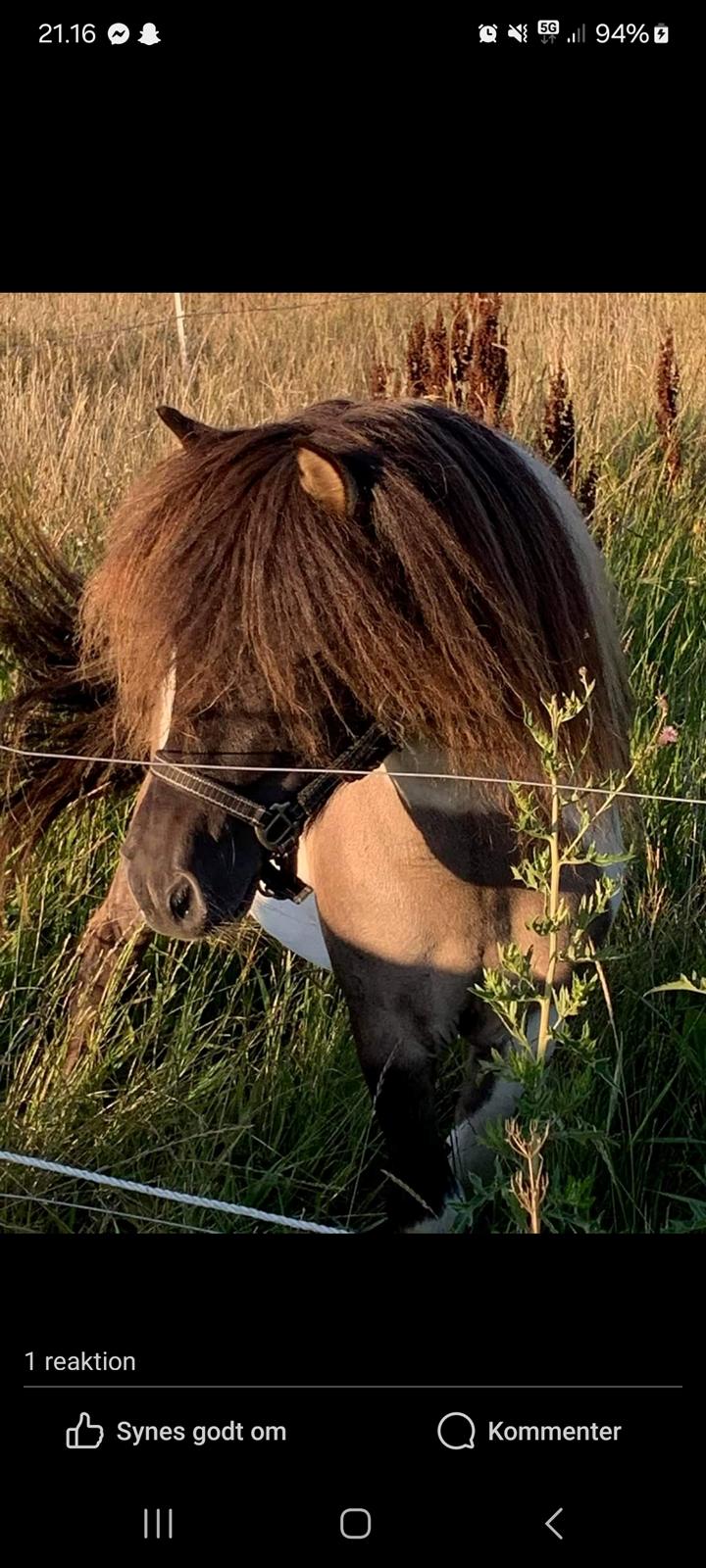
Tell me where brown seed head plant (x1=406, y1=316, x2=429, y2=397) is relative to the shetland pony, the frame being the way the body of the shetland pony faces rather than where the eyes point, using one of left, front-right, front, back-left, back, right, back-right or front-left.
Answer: back-right

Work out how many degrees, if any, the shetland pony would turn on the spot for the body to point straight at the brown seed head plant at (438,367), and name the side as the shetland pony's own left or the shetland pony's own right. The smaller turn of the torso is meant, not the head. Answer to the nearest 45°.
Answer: approximately 135° to the shetland pony's own right

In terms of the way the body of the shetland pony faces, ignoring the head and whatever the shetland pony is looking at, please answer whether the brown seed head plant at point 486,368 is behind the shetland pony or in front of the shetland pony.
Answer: behind

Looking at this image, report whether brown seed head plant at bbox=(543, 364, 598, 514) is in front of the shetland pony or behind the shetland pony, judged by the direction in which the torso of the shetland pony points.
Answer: behind

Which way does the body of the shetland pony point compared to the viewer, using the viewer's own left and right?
facing the viewer and to the left of the viewer
